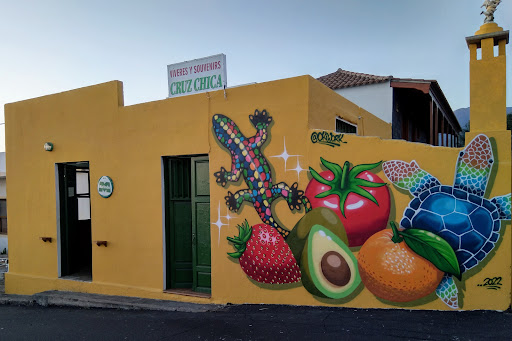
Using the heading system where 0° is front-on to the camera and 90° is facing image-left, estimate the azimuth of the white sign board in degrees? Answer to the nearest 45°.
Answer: approximately 45°
